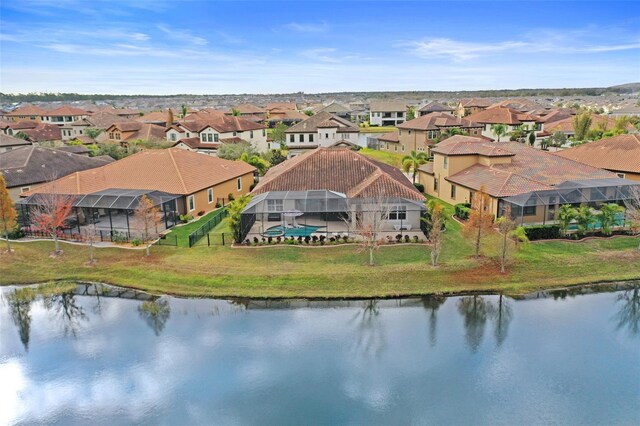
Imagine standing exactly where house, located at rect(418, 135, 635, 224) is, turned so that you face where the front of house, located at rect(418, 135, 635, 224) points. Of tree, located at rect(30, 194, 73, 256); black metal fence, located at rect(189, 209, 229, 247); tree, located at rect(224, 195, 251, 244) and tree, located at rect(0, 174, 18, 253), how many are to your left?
4

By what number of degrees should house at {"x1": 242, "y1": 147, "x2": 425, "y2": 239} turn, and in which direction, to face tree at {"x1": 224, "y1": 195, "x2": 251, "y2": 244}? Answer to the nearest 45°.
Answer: approximately 135° to its left

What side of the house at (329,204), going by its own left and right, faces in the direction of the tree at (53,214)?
left

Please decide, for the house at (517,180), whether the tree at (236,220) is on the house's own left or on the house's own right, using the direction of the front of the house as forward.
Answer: on the house's own left

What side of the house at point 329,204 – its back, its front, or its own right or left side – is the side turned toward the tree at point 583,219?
right

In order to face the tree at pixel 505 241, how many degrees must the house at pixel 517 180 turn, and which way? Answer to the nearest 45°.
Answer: approximately 135° to its left

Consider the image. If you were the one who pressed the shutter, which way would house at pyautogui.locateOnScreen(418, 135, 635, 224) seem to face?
facing away from the viewer and to the left of the viewer

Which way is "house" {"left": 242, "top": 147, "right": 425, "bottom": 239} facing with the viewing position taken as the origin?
facing away from the viewer

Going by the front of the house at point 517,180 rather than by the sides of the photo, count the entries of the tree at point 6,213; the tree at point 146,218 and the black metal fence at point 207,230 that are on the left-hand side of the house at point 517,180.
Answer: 3

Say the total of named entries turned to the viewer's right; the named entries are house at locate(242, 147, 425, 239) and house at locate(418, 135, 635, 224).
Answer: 0

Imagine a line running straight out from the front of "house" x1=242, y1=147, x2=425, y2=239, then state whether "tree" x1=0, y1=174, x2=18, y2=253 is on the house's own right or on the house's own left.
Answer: on the house's own left

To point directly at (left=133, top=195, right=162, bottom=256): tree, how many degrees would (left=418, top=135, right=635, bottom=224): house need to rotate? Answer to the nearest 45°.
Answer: approximately 90° to its left

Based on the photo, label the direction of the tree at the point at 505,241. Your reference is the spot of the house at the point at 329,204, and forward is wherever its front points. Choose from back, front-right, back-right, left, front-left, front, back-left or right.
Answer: back-right

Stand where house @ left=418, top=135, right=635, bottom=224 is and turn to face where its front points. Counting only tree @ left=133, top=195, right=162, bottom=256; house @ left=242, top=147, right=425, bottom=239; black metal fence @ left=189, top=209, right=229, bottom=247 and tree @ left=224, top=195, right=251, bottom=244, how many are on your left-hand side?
4
